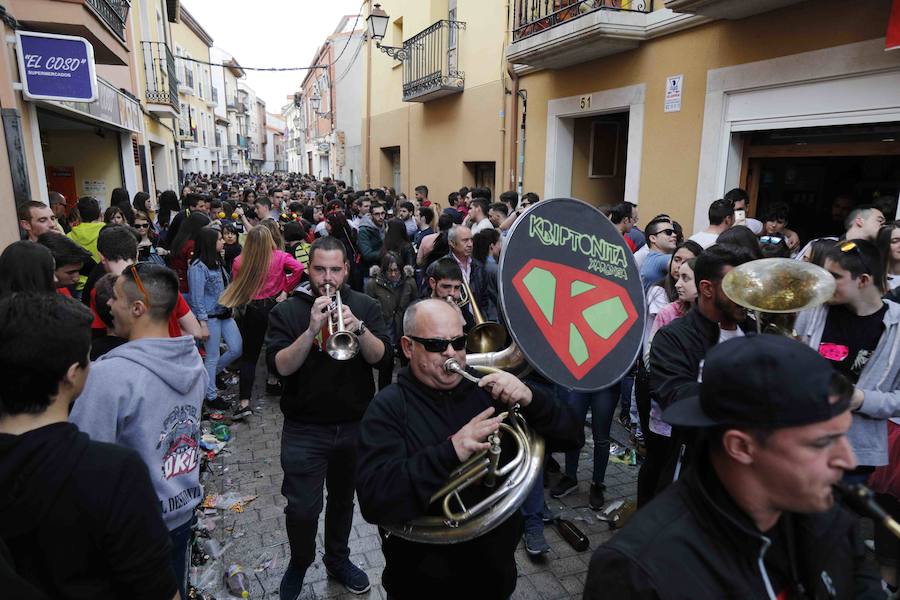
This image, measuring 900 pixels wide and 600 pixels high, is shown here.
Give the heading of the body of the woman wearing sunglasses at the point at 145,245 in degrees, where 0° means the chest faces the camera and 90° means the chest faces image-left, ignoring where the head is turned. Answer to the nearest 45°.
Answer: approximately 0°

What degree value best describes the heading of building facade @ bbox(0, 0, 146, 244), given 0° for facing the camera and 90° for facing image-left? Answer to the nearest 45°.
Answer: approximately 315°

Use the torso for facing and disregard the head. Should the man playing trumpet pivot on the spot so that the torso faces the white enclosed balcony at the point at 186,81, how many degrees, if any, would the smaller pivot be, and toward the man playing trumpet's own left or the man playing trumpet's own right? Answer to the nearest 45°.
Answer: approximately 180°

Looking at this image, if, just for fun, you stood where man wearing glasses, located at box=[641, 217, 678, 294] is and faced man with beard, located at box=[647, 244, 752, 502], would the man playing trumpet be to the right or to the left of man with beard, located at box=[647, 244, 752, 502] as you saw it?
right

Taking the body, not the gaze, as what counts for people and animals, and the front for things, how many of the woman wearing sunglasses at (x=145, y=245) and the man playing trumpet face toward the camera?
2

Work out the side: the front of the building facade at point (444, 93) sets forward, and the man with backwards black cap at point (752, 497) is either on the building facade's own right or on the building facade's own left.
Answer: on the building facade's own left
